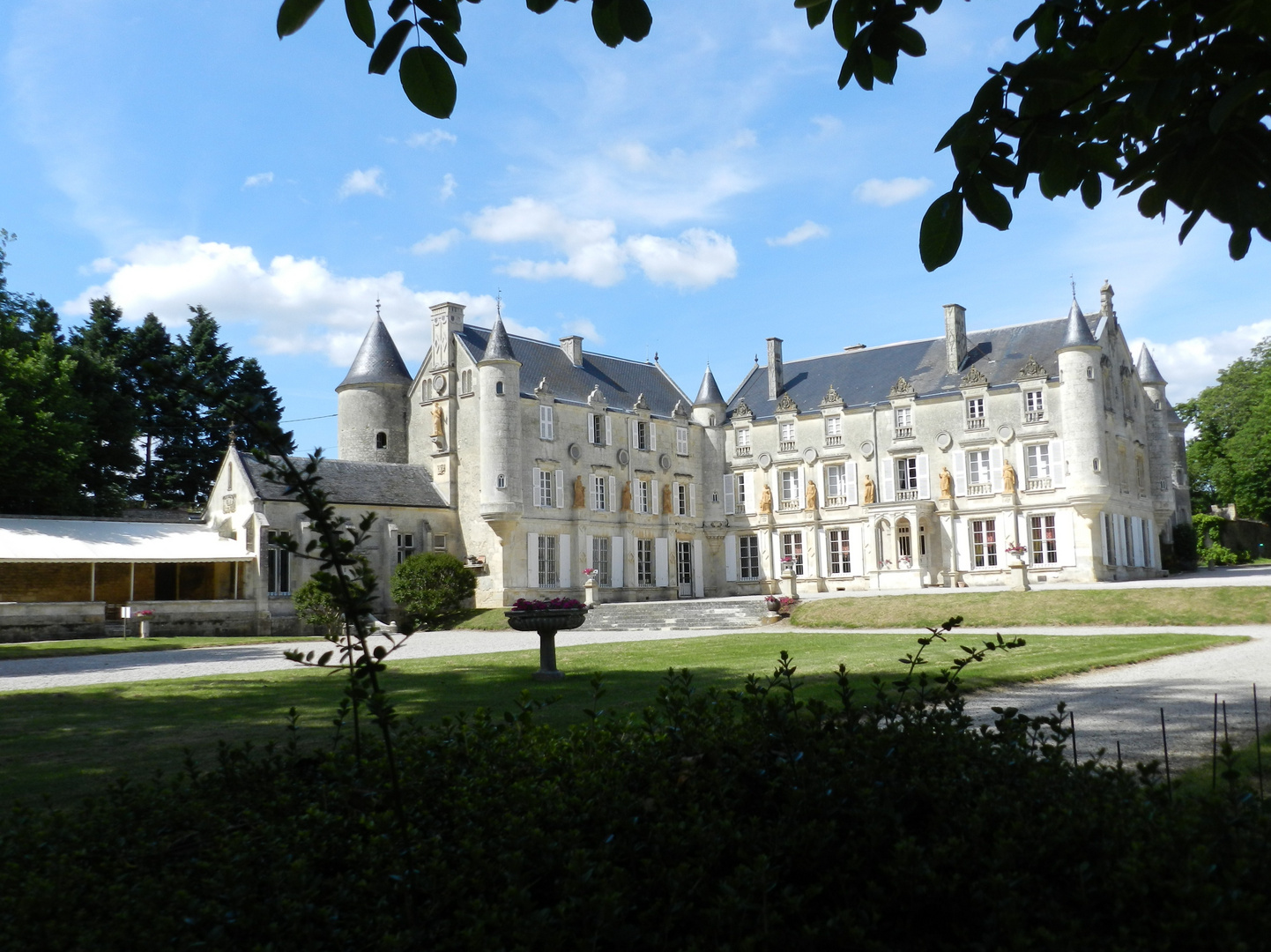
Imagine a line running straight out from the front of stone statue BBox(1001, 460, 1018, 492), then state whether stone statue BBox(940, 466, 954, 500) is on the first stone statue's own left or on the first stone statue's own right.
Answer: on the first stone statue's own right

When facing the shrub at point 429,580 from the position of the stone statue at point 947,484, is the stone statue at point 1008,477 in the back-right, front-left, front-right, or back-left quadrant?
back-left

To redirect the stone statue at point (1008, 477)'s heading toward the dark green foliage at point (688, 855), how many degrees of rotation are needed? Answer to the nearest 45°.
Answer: approximately 45° to its left

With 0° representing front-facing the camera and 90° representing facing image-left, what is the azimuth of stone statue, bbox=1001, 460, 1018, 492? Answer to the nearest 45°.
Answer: approximately 45°
